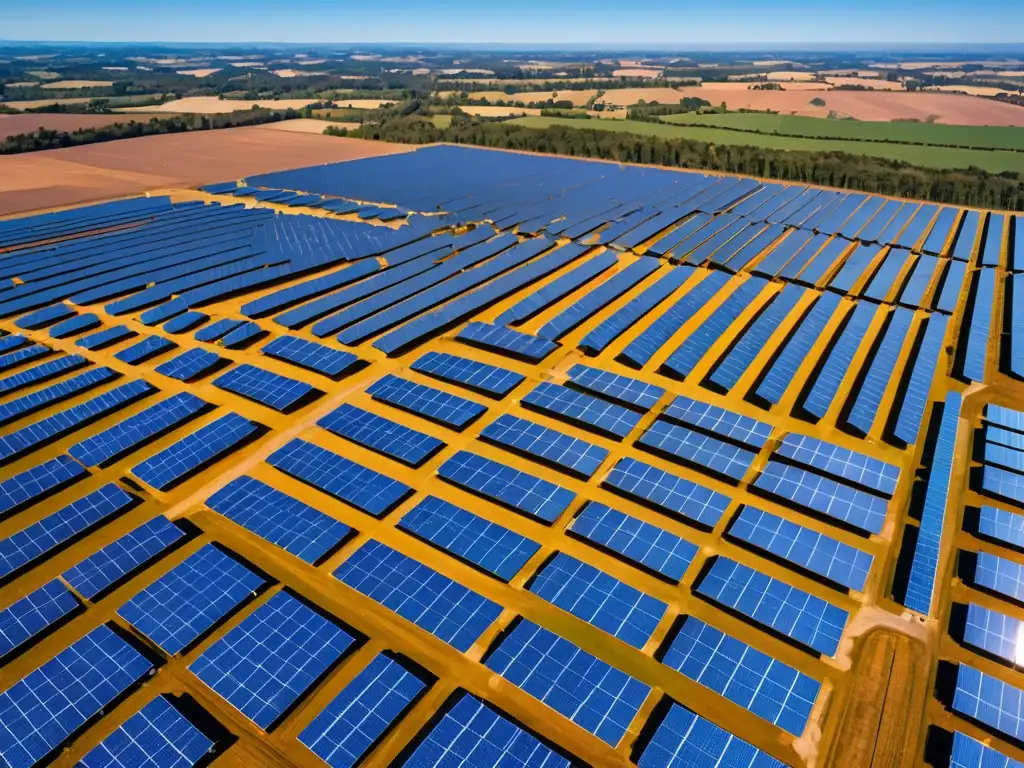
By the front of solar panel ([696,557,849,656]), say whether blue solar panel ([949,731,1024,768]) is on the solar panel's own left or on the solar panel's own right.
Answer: on the solar panel's own left

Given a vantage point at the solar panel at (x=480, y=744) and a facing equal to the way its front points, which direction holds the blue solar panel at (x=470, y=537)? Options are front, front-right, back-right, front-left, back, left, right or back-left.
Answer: back-right

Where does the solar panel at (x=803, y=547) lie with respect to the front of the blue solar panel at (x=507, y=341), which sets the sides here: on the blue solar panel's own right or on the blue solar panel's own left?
on the blue solar panel's own left

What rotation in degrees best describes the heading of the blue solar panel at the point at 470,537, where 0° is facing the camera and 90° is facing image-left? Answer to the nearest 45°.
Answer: approximately 45°

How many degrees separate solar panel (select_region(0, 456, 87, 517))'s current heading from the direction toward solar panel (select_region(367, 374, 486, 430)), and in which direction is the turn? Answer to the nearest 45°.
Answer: approximately 45° to its left

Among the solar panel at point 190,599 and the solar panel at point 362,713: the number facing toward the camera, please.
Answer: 2
